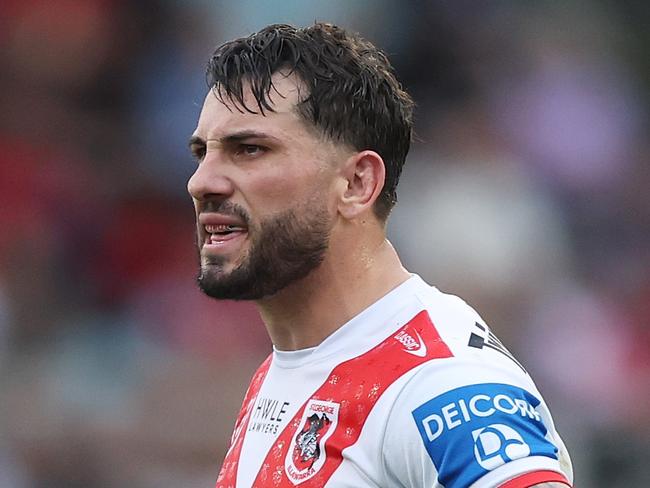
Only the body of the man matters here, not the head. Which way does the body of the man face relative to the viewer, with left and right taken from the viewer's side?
facing the viewer and to the left of the viewer
